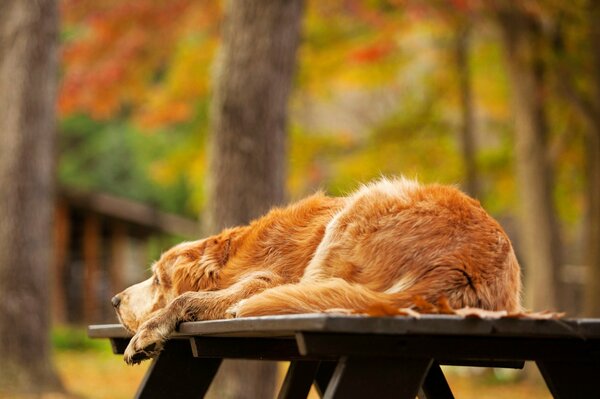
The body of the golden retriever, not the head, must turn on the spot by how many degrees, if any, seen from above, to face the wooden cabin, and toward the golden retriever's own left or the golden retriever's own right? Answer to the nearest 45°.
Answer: approximately 90° to the golden retriever's own right

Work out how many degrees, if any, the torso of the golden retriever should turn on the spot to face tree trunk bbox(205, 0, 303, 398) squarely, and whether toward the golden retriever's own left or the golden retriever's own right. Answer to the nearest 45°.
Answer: approximately 90° to the golden retriever's own right

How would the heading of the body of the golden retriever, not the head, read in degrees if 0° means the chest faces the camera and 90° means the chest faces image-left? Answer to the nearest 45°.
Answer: approximately 90°
